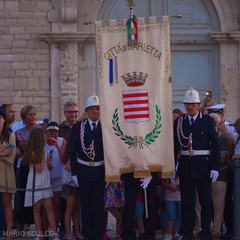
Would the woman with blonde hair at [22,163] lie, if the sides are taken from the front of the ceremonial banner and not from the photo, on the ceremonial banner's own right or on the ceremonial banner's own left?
on the ceremonial banner's own right

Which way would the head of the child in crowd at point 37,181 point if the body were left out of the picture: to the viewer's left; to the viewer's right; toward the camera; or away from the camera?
away from the camera
